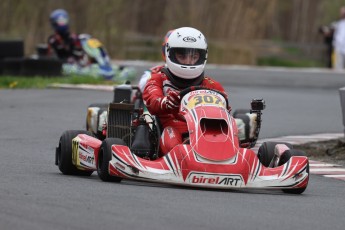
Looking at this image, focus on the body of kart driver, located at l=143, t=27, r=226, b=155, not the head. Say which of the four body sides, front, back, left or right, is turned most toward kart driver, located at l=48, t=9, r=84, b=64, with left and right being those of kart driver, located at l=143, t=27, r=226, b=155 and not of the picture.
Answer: back

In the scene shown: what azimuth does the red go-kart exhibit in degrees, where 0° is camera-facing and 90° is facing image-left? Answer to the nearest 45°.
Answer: approximately 0°

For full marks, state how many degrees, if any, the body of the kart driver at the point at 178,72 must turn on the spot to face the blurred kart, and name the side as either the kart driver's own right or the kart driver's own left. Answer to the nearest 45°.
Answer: approximately 180°

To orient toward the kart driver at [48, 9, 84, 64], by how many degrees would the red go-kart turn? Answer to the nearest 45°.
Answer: approximately 180°

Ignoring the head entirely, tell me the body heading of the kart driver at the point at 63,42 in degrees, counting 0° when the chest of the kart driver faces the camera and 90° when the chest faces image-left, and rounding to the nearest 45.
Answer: approximately 315°
